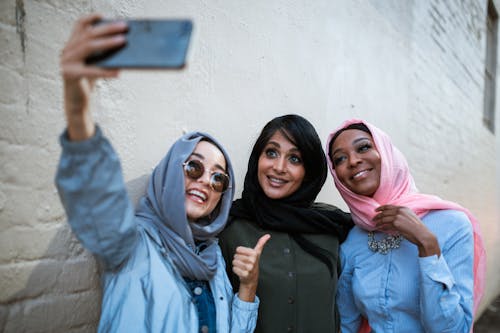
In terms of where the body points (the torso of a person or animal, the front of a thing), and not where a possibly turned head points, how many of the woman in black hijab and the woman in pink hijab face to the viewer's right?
0

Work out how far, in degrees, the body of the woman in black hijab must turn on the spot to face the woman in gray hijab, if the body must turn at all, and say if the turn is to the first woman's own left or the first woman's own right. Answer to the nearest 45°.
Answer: approximately 45° to the first woman's own right

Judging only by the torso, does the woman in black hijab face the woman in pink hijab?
no

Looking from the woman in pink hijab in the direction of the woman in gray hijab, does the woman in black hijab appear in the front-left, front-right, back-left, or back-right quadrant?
front-right

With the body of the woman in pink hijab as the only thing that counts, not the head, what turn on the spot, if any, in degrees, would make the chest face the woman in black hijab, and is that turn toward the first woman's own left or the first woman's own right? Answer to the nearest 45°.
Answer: approximately 45° to the first woman's own right

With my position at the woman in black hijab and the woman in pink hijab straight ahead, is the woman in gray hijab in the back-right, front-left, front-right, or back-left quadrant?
back-right

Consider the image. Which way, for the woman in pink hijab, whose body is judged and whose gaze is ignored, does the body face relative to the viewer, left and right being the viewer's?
facing the viewer and to the left of the viewer

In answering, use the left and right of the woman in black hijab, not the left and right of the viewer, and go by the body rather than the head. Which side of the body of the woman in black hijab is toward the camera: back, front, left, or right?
front

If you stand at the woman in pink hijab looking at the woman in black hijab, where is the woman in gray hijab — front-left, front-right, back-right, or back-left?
front-left
